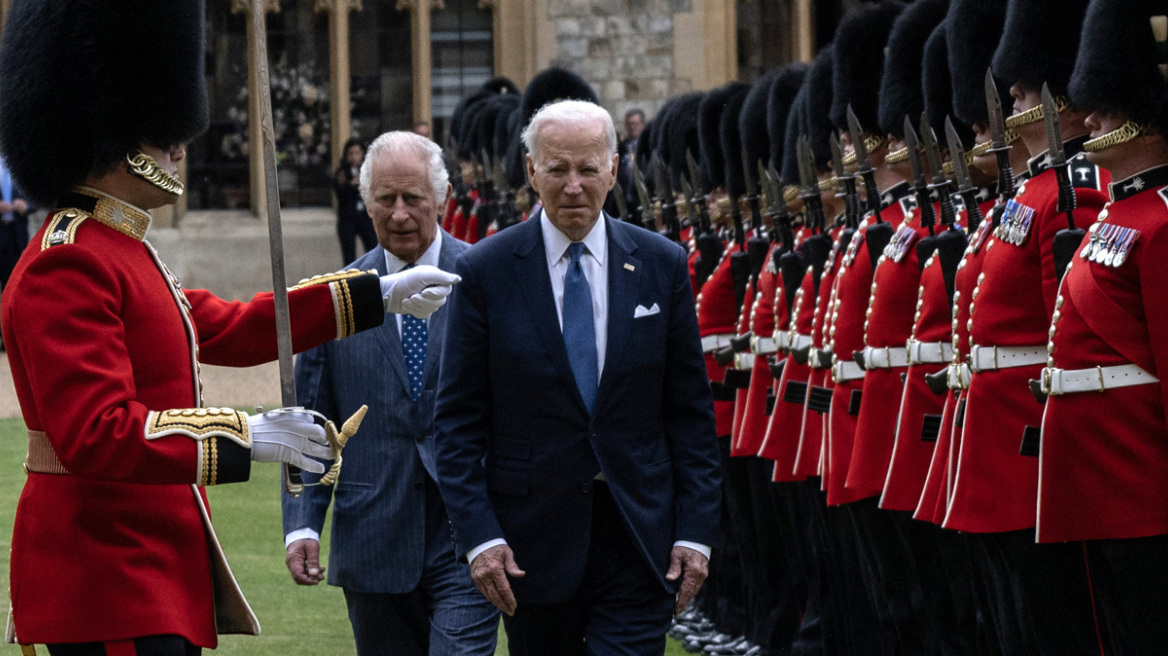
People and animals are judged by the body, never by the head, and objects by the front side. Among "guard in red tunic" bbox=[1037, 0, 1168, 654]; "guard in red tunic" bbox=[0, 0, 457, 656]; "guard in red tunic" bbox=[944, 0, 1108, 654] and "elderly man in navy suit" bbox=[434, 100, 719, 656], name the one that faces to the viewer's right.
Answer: "guard in red tunic" bbox=[0, 0, 457, 656]

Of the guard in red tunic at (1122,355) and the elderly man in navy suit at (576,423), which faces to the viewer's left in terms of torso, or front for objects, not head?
the guard in red tunic

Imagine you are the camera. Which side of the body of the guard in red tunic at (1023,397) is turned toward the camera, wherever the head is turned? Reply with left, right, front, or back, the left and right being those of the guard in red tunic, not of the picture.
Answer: left

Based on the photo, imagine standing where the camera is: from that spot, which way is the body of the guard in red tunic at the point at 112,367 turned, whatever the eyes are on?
to the viewer's right

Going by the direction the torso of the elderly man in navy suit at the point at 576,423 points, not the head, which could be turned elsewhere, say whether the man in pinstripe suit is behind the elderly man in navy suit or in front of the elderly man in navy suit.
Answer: behind

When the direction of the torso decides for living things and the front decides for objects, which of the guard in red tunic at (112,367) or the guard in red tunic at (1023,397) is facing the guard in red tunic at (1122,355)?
the guard in red tunic at (112,367)

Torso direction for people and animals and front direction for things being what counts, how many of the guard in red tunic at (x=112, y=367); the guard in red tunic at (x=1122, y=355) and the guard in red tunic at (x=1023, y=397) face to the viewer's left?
2

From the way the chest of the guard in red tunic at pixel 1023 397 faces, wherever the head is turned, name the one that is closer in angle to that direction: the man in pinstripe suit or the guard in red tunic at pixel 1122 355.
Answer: the man in pinstripe suit

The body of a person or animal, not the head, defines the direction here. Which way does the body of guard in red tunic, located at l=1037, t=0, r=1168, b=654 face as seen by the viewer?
to the viewer's left

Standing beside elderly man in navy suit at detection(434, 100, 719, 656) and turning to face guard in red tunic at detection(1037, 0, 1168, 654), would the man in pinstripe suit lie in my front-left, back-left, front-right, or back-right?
back-left

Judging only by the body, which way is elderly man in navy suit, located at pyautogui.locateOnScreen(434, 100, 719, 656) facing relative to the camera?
toward the camera

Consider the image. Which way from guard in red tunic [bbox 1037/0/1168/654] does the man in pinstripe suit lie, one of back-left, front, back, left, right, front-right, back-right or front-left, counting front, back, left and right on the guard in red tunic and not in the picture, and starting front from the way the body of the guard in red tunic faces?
front

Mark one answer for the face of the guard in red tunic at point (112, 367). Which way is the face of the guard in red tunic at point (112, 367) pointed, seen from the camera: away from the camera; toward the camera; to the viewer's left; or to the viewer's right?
to the viewer's right

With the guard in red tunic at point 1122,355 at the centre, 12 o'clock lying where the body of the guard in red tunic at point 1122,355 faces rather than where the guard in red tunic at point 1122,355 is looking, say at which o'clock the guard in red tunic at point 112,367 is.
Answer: the guard in red tunic at point 112,367 is roughly at 11 o'clock from the guard in red tunic at point 1122,355.

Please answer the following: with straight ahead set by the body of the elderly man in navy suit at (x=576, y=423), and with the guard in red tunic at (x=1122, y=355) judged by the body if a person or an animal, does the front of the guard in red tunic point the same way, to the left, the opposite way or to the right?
to the right
